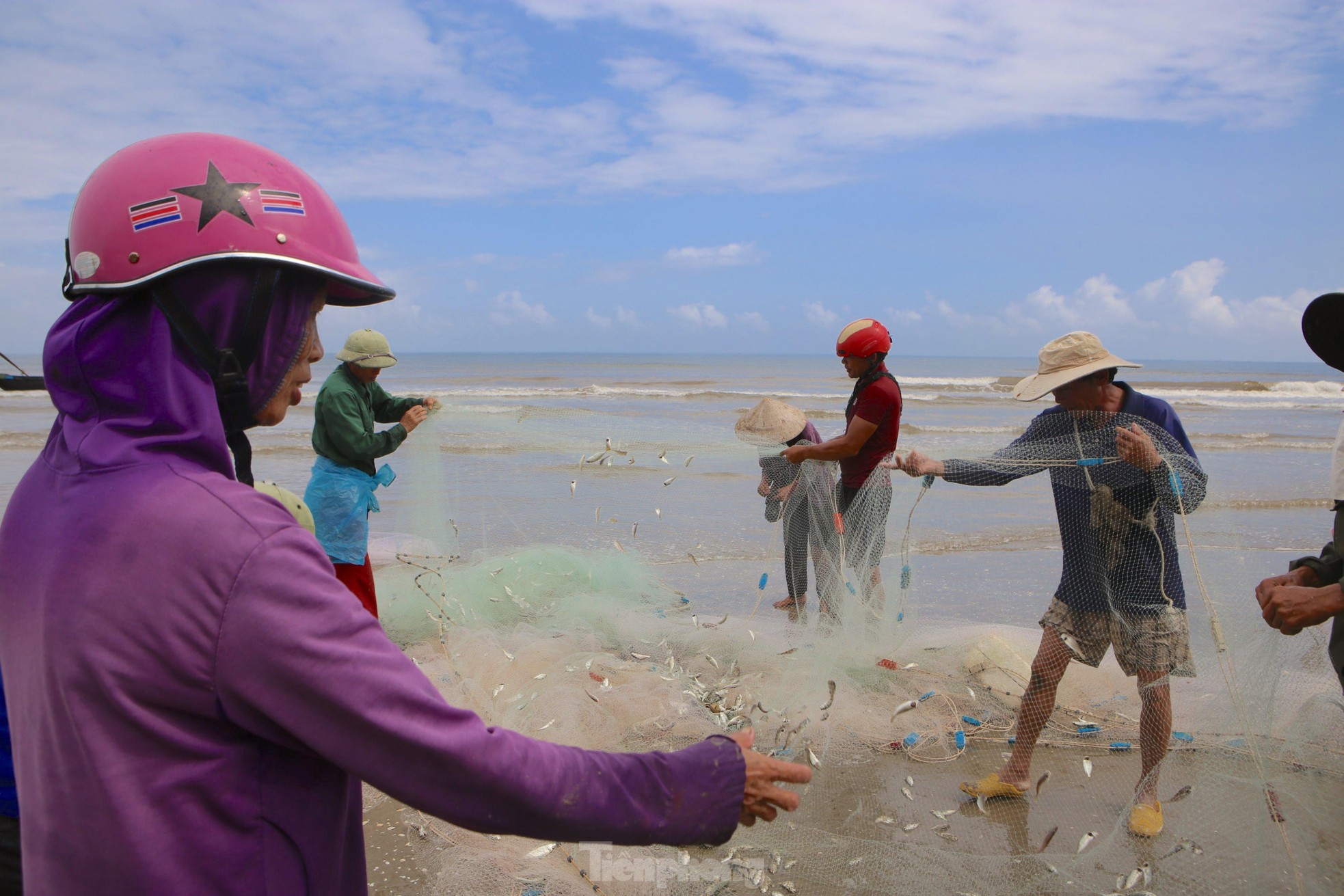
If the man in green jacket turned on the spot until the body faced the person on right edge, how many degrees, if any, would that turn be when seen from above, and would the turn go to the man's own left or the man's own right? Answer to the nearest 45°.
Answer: approximately 45° to the man's own right

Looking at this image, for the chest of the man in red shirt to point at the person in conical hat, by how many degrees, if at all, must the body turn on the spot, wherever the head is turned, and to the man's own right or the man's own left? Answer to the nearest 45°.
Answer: approximately 45° to the man's own right

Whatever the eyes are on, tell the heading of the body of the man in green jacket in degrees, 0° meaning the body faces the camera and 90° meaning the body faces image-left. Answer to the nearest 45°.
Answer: approximately 270°

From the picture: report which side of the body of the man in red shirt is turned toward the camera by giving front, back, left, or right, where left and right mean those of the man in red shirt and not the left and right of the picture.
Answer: left

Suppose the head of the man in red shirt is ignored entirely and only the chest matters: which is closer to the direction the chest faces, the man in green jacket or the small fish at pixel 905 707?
the man in green jacket

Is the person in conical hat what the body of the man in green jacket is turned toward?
yes

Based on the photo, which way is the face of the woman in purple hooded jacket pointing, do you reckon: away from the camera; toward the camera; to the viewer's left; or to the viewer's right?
to the viewer's right

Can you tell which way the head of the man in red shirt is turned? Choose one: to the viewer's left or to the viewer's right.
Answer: to the viewer's left

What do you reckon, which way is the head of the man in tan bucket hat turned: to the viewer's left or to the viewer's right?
to the viewer's left

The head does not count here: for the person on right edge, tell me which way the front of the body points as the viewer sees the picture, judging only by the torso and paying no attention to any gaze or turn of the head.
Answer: to the viewer's left

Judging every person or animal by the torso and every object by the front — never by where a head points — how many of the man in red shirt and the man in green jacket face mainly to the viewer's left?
1
